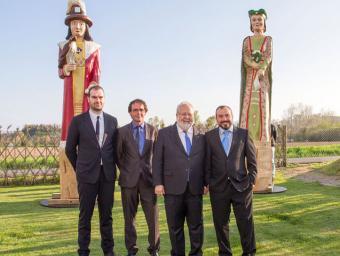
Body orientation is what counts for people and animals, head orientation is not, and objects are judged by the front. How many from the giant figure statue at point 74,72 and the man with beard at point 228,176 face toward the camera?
2

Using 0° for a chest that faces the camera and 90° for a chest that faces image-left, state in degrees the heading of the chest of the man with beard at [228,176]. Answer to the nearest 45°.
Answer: approximately 0°

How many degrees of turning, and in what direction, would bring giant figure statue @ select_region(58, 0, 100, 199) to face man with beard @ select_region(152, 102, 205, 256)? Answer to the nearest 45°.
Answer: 0° — it already faces them

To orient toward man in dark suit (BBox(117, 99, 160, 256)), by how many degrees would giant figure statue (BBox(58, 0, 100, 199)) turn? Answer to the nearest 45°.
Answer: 0° — it already faces them
